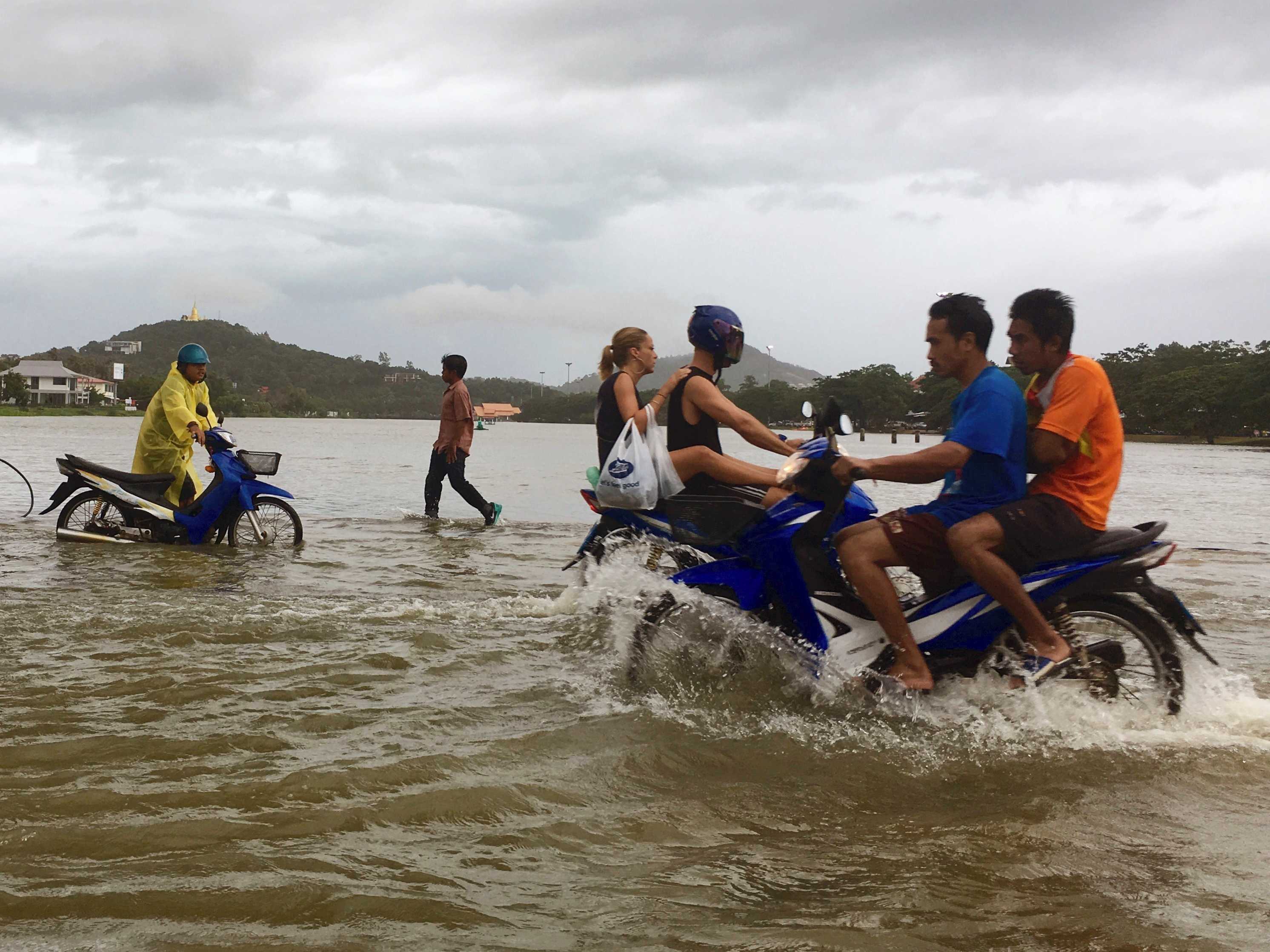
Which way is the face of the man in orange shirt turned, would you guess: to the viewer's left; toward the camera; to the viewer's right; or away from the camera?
to the viewer's left

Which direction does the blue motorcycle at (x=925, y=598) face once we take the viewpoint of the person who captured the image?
facing to the left of the viewer

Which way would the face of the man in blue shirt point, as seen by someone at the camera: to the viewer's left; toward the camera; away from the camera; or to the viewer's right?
to the viewer's left

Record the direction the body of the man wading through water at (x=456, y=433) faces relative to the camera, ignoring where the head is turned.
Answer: to the viewer's left

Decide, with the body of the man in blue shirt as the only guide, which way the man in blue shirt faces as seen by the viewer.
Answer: to the viewer's left

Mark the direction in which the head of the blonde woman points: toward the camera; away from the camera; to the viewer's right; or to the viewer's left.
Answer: to the viewer's right
